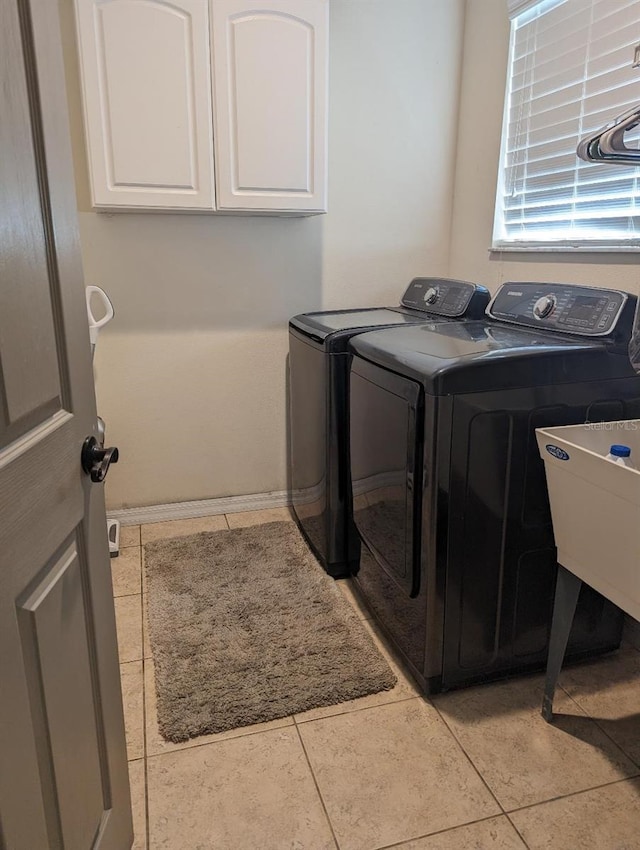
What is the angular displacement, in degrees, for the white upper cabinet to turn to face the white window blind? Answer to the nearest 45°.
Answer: approximately 90° to its left

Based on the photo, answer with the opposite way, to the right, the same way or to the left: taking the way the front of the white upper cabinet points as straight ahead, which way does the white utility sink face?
to the right

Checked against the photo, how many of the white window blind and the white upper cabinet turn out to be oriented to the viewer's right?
0

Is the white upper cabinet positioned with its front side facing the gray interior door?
yes

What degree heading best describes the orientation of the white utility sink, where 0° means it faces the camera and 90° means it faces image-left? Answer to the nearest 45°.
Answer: approximately 45°

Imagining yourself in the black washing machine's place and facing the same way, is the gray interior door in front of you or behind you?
in front

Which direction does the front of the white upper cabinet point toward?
toward the camera

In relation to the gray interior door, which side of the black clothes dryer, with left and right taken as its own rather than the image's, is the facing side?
front

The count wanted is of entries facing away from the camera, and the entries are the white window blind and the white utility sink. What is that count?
0

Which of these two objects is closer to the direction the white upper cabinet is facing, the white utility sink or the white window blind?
the white utility sink

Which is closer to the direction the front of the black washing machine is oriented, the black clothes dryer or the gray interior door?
the gray interior door

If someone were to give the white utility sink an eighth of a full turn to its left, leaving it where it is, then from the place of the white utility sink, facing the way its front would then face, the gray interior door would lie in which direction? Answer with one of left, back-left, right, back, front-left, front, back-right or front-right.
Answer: front-right

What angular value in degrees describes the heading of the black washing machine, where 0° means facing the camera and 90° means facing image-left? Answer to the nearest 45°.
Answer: approximately 45°
